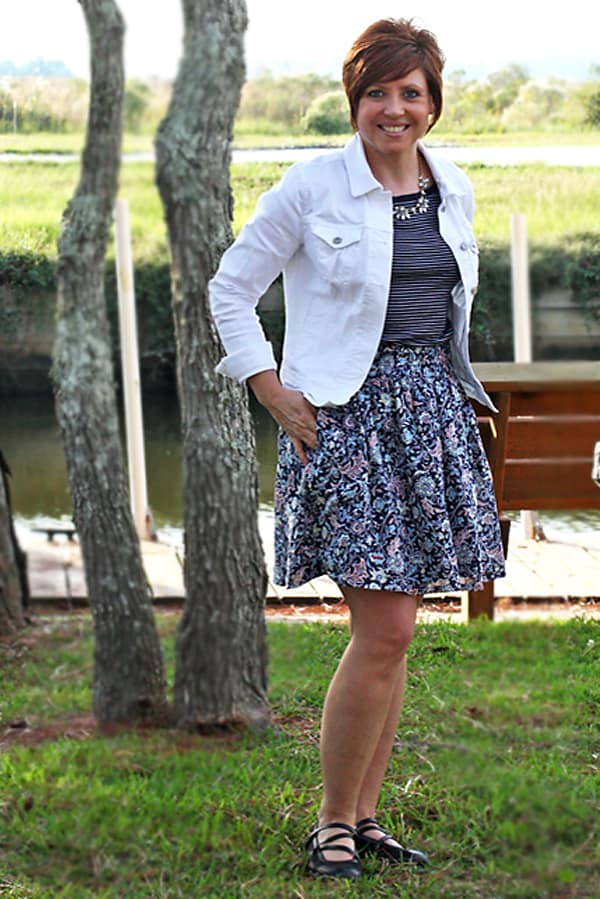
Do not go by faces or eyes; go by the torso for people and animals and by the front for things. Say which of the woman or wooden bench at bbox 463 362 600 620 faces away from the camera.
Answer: the wooden bench

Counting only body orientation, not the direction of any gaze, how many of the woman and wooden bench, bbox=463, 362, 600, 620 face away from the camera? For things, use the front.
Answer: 1

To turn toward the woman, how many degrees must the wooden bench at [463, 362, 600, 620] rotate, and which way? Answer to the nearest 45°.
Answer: approximately 180°

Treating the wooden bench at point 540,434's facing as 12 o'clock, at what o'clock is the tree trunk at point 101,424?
The tree trunk is roughly at 8 o'clock from the wooden bench.

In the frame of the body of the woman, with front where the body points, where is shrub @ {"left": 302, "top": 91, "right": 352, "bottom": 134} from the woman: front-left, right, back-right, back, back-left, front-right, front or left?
back-left

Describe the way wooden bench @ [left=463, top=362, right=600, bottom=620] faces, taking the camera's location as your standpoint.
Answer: facing away from the viewer
